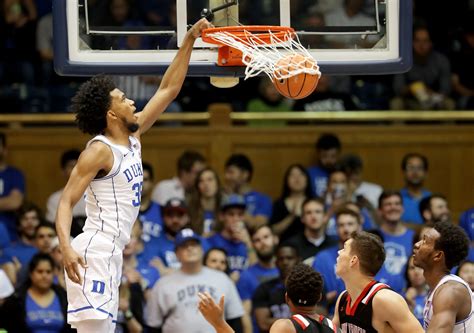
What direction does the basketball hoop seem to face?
toward the camera

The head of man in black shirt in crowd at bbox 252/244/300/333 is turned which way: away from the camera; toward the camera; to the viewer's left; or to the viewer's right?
toward the camera

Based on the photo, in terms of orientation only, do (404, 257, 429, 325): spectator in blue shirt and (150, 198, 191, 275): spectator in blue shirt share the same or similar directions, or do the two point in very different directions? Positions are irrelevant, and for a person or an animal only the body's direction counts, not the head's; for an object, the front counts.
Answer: same or similar directions

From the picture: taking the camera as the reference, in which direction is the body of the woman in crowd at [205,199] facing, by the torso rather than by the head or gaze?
toward the camera

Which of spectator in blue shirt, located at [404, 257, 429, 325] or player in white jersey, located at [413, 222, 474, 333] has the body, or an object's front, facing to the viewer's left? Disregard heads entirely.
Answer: the player in white jersey

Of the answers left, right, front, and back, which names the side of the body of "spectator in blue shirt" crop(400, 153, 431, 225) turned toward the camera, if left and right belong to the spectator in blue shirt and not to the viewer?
front

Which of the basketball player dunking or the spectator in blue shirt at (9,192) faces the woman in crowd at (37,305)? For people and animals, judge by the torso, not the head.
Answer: the spectator in blue shirt

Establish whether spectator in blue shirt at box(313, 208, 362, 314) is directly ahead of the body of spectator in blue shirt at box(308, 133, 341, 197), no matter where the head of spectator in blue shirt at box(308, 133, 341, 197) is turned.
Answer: yes

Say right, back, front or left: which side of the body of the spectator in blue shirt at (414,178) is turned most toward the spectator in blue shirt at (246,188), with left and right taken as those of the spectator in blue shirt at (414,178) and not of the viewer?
right

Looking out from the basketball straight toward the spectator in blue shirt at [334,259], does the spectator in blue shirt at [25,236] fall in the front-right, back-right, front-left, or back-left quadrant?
front-left
